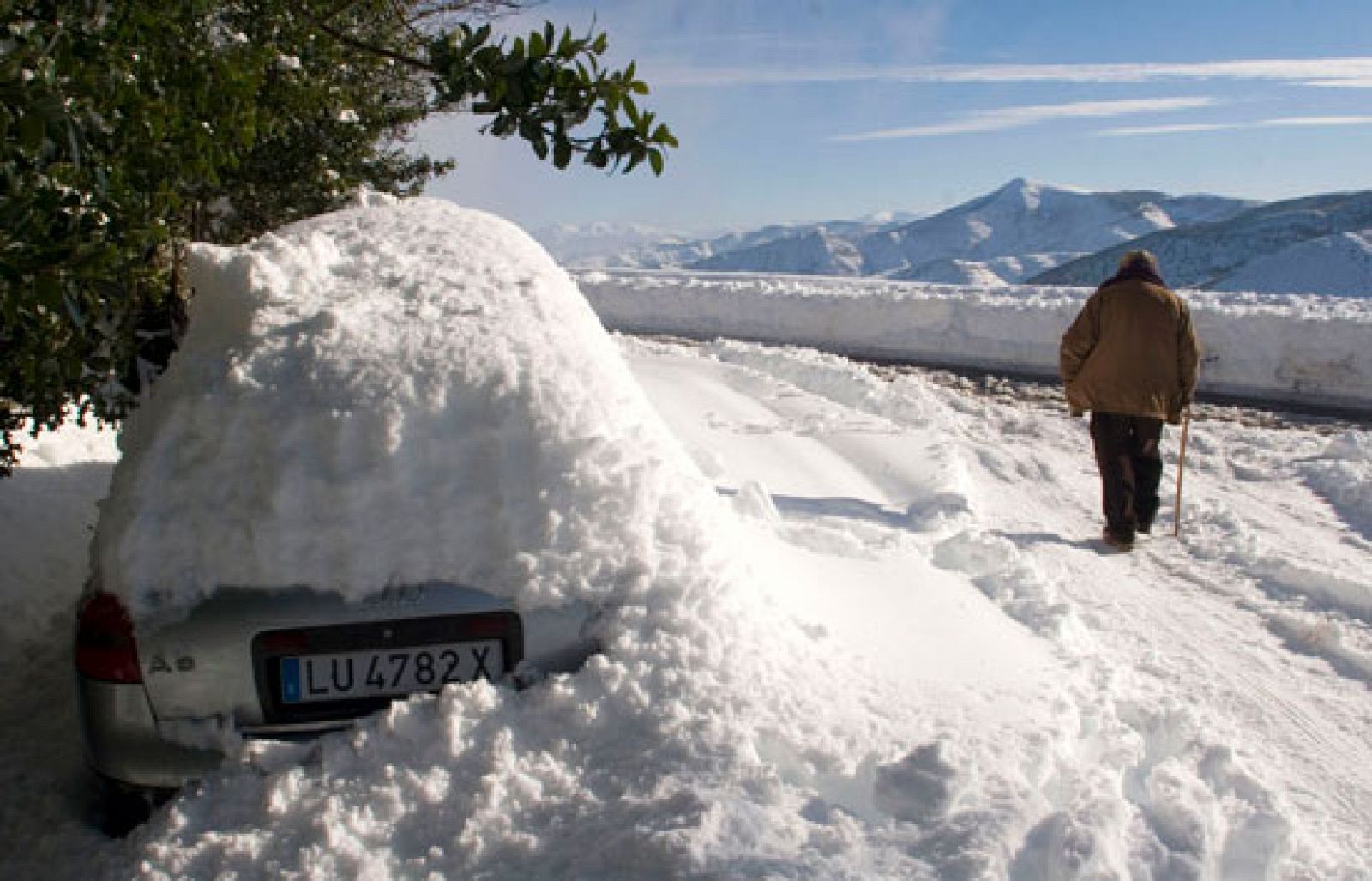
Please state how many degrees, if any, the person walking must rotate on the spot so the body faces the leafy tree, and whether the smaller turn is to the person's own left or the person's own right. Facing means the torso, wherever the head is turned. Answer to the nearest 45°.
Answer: approximately 135° to the person's own left

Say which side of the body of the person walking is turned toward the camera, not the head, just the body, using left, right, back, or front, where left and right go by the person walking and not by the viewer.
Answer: back

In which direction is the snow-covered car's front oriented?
away from the camera

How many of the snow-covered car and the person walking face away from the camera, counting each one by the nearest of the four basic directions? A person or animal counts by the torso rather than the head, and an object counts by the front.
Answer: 2

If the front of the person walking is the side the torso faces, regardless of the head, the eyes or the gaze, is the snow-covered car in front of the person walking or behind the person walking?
behind
